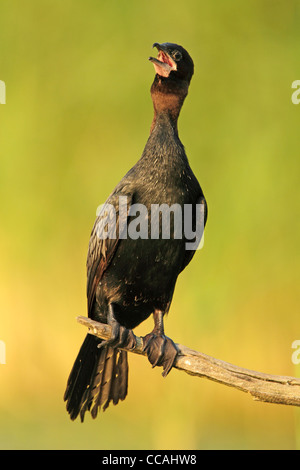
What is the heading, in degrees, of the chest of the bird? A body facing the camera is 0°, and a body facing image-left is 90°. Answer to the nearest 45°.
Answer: approximately 315°
